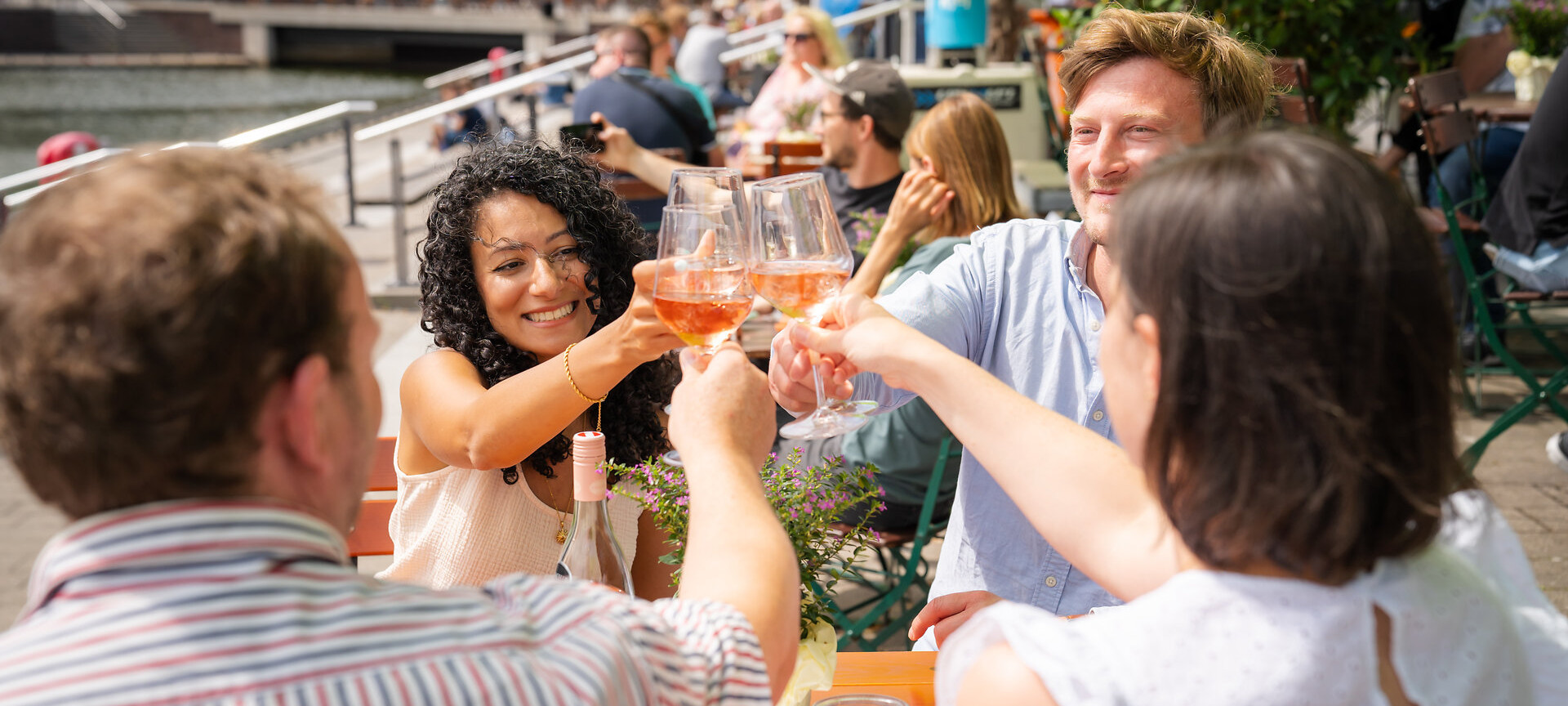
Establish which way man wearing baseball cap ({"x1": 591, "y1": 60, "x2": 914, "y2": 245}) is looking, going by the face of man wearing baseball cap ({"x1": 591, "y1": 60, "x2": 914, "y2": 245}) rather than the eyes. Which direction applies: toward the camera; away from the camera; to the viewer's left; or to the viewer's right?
to the viewer's left

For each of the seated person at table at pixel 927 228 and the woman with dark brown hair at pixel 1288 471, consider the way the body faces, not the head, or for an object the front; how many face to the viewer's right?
0

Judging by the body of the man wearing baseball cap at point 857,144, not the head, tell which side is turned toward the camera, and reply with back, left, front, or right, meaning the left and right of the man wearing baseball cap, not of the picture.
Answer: left

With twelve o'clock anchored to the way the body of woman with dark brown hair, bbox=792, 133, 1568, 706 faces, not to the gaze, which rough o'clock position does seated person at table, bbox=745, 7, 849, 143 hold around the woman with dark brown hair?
The seated person at table is roughly at 1 o'clock from the woman with dark brown hair.

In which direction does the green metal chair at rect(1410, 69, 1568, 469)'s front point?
to the viewer's right

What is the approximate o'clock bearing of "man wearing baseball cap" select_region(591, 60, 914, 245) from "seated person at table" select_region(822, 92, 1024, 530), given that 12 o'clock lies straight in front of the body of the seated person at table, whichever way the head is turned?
The man wearing baseball cap is roughly at 1 o'clock from the seated person at table.

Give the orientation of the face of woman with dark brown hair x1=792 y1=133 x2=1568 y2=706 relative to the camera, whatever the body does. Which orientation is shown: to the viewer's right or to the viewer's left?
to the viewer's left

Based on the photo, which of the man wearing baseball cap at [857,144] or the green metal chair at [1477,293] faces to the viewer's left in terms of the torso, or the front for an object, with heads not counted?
the man wearing baseball cap

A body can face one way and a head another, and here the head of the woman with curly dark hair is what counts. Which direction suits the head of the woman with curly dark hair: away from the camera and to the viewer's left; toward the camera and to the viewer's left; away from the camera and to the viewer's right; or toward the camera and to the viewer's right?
toward the camera and to the viewer's right

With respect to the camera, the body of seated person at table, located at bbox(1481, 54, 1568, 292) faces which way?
to the viewer's right

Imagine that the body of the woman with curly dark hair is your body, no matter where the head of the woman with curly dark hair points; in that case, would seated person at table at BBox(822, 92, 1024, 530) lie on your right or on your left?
on your left

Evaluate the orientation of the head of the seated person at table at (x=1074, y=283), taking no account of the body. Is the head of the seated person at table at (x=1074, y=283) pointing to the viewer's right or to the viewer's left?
to the viewer's left
